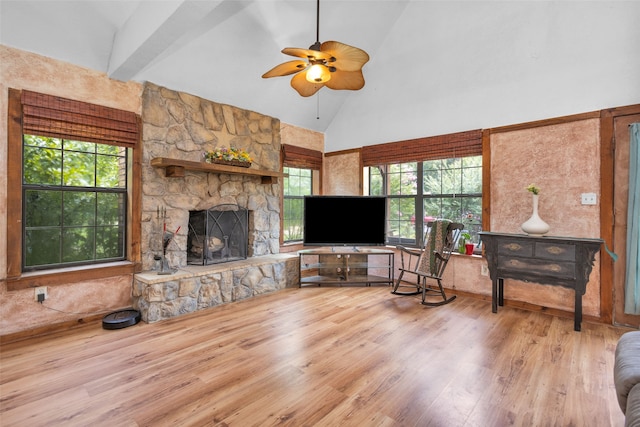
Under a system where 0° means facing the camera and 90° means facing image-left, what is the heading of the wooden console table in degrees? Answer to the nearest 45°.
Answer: approximately 45°

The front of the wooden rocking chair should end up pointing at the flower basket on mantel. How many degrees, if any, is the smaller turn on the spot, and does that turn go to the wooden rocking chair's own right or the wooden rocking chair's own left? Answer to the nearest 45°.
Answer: approximately 45° to the wooden rocking chair's own right

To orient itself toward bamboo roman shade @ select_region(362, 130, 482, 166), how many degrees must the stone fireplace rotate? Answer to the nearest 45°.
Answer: approximately 45° to its left

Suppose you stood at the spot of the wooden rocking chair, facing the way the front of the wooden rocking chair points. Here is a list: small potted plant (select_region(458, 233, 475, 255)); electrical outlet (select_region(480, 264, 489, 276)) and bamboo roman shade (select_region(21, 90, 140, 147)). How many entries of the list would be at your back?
2

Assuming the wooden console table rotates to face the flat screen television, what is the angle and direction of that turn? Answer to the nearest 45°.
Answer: approximately 45° to its right

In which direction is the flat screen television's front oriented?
toward the camera

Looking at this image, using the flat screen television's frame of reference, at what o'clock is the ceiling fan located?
The ceiling fan is roughly at 12 o'clock from the flat screen television.

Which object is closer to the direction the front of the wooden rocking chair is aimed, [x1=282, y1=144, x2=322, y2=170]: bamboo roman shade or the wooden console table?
the bamboo roman shade

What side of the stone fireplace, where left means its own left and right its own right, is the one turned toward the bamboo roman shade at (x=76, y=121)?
right
